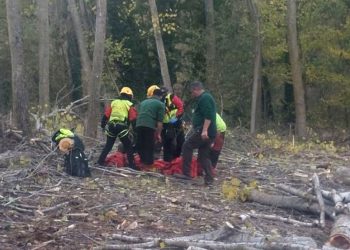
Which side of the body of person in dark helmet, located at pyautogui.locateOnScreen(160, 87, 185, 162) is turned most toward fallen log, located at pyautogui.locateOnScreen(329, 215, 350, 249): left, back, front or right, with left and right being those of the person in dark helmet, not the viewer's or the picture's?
left

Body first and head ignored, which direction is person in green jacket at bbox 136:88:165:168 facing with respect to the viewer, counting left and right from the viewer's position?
facing away from the viewer and to the right of the viewer

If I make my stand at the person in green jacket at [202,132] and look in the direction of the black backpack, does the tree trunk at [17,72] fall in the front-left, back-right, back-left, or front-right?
front-right

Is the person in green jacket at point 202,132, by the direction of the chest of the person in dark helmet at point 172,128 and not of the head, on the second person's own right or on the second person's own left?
on the second person's own left

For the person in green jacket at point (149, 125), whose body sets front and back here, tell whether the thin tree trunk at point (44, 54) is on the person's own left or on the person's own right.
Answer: on the person's own left

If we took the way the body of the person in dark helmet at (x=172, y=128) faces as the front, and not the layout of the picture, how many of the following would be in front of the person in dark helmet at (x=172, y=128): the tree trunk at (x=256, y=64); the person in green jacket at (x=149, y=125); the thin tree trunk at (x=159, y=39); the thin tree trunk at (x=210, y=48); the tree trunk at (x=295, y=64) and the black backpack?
2

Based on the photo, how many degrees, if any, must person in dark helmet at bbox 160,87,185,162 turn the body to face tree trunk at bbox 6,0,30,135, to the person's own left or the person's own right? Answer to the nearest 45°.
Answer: approximately 90° to the person's own right
